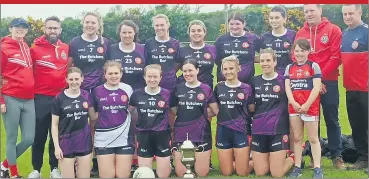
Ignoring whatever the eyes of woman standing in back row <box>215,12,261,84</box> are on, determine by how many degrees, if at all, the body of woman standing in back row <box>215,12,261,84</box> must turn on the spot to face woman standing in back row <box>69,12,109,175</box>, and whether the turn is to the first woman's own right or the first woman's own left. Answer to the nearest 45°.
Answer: approximately 90° to the first woman's own right

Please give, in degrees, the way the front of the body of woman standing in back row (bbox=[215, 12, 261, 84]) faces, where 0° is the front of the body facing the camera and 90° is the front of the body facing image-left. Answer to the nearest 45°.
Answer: approximately 0°

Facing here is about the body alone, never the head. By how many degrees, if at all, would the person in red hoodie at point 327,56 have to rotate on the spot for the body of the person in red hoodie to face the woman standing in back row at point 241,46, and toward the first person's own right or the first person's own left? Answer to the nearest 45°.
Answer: approximately 45° to the first person's own right

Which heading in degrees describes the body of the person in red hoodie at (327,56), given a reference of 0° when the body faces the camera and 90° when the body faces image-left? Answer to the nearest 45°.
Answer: approximately 45°

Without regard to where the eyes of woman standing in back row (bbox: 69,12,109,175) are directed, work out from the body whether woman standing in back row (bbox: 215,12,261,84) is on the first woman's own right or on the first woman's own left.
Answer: on the first woman's own left

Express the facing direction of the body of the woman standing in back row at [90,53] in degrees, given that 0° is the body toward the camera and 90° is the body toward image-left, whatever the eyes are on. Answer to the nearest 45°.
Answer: approximately 0°

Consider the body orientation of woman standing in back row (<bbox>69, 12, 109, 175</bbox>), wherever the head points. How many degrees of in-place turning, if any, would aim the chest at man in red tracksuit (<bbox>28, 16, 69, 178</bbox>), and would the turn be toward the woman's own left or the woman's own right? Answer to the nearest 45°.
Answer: approximately 90° to the woman's own right

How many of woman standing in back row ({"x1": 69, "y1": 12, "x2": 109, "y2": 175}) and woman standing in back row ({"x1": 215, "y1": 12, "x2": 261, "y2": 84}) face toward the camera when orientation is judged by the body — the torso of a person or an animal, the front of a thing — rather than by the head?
2

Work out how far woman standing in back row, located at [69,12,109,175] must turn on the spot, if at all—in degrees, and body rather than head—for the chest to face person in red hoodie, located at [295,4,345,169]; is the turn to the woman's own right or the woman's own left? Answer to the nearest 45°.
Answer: approximately 90° to the woman's own left
